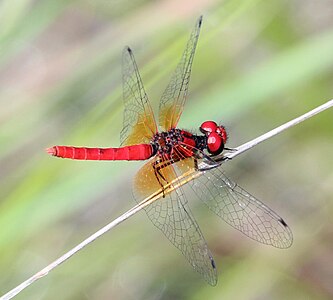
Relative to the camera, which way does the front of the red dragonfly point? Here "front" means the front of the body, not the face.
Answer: to the viewer's right
